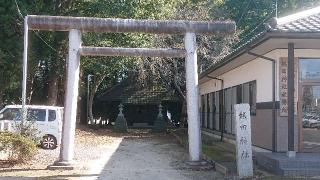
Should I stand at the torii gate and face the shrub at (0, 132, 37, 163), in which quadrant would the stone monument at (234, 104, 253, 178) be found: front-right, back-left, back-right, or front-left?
back-left

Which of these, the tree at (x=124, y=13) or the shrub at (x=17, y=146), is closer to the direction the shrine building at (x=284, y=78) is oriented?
the shrub

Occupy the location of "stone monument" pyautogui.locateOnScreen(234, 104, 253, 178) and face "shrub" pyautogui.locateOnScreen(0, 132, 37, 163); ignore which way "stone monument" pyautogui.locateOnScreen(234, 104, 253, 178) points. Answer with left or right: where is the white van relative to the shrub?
right

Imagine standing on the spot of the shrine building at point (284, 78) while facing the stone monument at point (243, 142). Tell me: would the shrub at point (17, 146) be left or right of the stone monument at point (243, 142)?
right

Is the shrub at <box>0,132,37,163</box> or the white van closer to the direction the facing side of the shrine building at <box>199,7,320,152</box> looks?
the shrub
